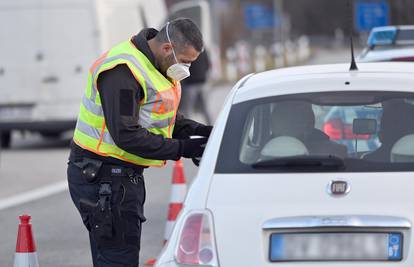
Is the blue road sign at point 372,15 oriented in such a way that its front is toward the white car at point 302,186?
yes

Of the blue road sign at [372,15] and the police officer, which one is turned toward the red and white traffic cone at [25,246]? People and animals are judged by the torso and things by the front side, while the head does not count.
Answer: the blue road sign

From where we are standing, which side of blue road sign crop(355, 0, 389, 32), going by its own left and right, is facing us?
front

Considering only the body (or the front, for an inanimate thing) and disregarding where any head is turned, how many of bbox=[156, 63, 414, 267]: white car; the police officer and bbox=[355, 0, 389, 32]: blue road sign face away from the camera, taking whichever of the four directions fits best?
1

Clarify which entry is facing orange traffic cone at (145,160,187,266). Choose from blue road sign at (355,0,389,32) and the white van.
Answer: the blue road sign

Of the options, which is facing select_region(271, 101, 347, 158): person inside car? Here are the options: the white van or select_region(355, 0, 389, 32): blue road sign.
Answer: the blue road sign

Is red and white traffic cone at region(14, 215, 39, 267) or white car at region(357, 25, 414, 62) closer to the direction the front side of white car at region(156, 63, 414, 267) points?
the white car

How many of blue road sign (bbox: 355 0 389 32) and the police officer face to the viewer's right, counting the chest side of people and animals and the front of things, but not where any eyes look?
1

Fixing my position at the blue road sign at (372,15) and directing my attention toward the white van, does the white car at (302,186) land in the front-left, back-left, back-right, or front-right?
front-left

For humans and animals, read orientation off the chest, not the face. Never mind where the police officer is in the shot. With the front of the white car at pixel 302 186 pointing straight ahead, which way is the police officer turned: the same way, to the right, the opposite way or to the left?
to the right

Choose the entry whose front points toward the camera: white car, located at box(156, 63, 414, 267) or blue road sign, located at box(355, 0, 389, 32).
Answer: the blue road sign

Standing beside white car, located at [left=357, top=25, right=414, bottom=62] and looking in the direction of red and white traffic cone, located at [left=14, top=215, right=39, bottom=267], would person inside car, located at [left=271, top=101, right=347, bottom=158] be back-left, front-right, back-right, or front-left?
front-left

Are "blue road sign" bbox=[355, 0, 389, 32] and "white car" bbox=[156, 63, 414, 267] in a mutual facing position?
yes

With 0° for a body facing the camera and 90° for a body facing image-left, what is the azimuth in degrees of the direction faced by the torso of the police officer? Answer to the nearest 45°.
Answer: approximately 270°

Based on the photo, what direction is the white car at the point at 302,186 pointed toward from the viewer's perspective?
away from the camera

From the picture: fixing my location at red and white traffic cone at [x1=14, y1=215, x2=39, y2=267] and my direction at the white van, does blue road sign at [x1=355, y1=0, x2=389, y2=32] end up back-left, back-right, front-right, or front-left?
front-right

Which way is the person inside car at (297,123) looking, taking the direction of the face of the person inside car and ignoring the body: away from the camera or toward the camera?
away from the camera
